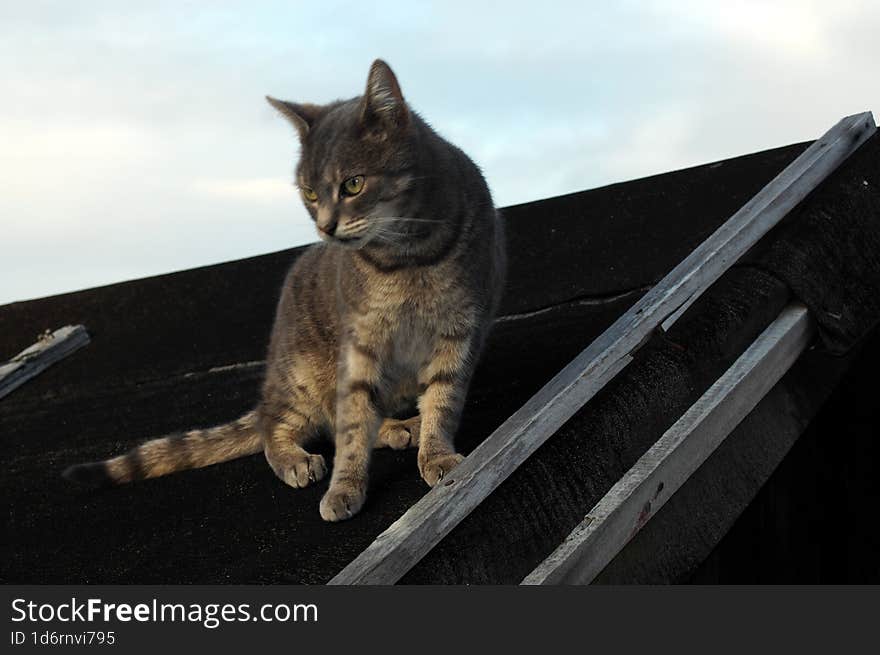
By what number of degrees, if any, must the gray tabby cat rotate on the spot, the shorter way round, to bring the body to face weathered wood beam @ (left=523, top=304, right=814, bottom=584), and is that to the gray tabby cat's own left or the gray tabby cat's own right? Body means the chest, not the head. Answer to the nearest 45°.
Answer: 0° — it already faces it

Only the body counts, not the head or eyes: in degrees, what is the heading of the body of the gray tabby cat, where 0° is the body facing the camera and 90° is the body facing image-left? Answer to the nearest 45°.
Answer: approximately 315°

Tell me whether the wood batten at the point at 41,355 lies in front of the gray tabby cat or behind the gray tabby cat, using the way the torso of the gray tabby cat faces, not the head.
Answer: behind

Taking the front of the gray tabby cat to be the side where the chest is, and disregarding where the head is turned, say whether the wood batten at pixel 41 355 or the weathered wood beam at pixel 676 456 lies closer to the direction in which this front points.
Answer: the weathered wood beam
